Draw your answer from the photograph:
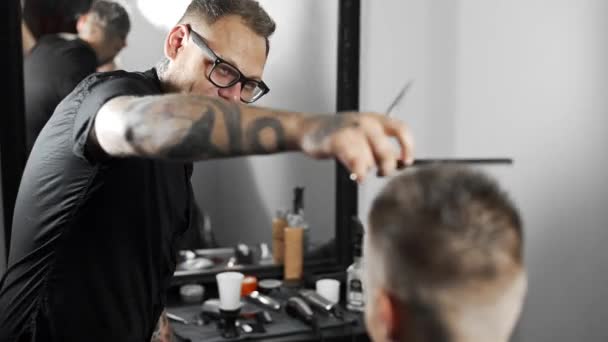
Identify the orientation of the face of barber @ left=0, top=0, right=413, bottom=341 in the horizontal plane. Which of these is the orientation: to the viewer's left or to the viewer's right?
to the viewer's right

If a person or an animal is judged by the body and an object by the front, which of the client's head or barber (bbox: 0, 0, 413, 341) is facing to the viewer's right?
the barber

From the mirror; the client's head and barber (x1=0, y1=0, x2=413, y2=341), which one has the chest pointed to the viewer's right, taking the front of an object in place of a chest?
the barber

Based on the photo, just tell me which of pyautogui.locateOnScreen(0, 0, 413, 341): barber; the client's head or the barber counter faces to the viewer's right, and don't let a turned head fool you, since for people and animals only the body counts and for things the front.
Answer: the barber

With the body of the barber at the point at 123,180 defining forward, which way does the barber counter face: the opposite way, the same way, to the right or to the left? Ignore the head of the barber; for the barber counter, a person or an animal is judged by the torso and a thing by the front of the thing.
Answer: to the right

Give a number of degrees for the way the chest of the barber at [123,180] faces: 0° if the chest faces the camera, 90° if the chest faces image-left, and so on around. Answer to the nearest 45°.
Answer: approximately 270°

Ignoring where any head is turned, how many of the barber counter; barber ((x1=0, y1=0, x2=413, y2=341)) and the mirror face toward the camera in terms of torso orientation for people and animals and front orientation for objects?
2

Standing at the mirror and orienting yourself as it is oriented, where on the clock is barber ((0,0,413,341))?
The barber is roughly at 1 o'clock from the mirror.
